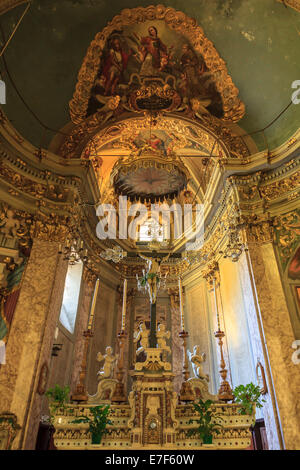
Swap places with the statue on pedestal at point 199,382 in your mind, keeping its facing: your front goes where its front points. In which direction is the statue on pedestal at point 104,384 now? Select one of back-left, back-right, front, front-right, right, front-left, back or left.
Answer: front-right

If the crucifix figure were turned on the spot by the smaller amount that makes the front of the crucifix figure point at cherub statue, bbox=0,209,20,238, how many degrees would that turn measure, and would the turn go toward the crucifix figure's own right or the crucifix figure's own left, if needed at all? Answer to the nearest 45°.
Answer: approximately 90° to the crucifix figure's own right

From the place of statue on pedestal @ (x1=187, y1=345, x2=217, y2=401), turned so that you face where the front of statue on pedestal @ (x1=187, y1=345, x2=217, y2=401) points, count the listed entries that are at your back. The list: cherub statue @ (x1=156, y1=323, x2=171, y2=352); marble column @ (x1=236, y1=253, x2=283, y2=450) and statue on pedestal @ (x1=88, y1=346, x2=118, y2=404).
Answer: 1

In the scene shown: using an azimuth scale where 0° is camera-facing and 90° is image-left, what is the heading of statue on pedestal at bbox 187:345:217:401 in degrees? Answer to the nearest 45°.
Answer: approximately 45°

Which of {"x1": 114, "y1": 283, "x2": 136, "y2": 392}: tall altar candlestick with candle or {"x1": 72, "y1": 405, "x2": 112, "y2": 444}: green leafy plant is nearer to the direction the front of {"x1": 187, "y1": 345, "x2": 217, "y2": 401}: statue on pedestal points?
the green leafy plant

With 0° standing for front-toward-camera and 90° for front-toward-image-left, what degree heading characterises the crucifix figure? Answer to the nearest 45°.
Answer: approximately 0°

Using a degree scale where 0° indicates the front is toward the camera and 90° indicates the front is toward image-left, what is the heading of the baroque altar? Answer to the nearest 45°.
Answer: approximately 0°
